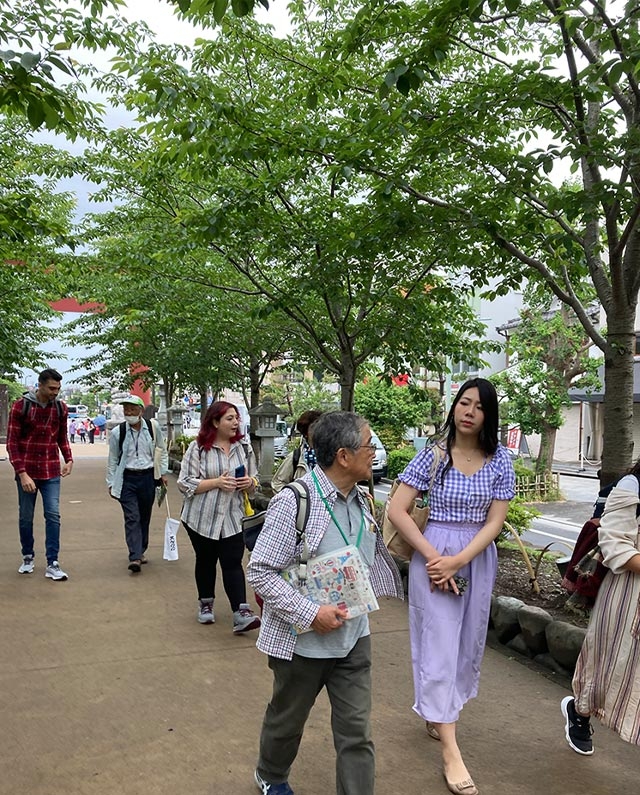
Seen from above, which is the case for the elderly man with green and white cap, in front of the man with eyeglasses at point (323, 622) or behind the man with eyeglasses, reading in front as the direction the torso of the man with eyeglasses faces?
behind

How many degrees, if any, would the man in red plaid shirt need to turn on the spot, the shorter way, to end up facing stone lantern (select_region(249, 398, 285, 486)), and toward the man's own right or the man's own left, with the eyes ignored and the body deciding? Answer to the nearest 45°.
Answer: approximately 90° to the man's own left

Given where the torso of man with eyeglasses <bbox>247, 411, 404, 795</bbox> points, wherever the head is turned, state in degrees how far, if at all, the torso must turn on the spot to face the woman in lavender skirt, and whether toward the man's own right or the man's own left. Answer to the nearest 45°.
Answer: approximately 90° to the man's own left

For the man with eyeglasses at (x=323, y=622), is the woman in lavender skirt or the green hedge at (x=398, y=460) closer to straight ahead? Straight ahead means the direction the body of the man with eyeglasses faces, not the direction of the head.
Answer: the woman in lavender skirt

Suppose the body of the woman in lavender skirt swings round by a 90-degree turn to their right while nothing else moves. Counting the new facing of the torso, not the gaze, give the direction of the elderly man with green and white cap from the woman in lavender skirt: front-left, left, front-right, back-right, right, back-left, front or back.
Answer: front-right

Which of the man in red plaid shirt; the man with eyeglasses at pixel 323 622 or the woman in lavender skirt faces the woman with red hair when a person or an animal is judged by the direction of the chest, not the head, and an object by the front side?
the man in red plaid shirt

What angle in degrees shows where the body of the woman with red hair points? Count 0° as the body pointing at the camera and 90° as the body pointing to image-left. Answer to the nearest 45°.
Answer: approximately 315°
